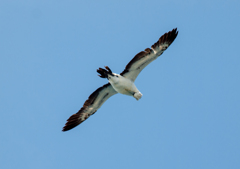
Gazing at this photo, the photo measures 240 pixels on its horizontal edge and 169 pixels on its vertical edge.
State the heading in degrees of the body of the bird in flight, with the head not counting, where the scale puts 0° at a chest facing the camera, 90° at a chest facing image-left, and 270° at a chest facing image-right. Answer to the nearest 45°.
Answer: approximately 225°
